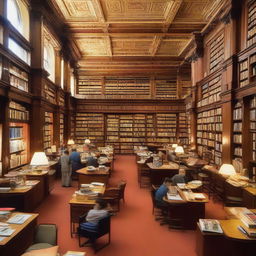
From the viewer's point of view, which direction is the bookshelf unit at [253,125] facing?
to the viewer's left

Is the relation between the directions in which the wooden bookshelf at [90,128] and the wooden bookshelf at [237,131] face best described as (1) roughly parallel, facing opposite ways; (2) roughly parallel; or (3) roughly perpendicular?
roughly perpendicular

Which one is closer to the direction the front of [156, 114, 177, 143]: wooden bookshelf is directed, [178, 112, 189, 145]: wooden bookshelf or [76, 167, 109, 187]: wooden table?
the wooden table

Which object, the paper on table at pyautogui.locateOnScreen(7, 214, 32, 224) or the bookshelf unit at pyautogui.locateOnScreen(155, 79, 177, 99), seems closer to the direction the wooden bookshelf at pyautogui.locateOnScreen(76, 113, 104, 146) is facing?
the paper on table

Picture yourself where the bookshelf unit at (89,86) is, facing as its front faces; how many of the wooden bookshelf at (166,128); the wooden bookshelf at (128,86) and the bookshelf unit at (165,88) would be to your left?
3

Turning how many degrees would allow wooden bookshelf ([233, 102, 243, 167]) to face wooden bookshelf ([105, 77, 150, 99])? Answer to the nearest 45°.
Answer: approximately 90° to its right

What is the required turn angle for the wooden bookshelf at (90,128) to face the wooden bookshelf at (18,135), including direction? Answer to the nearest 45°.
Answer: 0° — it already faces it

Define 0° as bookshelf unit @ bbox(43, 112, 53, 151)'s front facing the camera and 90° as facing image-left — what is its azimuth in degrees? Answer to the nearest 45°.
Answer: approximately 315°

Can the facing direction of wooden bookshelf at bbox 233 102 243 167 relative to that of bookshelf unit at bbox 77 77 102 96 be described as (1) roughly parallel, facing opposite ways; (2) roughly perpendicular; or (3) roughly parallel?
roughly perpendicular

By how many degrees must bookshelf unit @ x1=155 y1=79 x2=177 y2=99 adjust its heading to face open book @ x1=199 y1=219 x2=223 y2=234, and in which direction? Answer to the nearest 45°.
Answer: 0° — it already faces it
